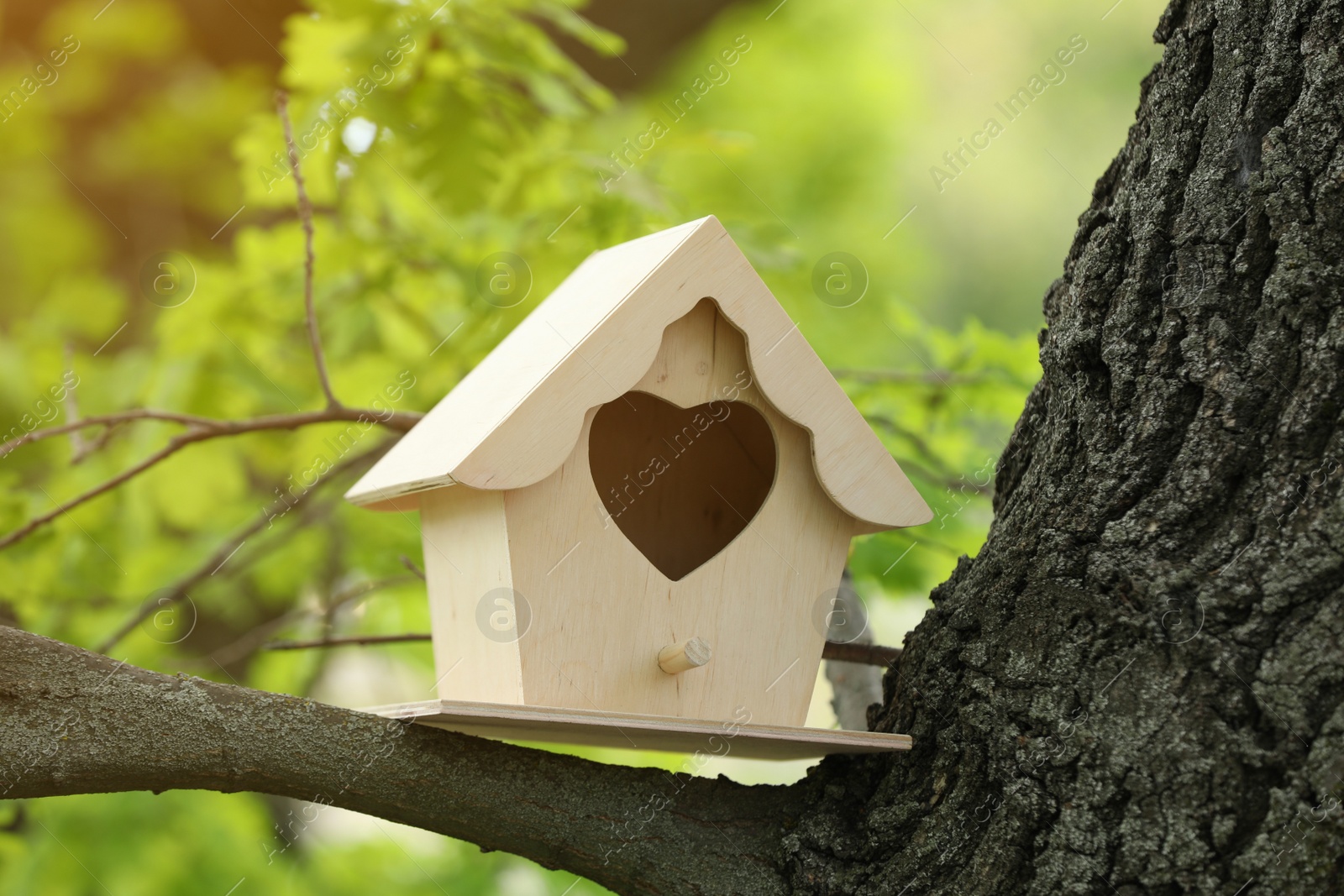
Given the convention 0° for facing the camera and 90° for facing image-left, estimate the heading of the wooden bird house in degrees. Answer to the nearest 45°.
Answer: approximately 315°

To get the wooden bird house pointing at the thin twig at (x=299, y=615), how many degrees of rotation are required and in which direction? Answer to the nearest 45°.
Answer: approximately 180°

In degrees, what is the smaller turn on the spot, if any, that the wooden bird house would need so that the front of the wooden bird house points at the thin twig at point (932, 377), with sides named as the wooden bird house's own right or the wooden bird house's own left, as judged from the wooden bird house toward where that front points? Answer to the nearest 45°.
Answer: approximately 90° to the wooden bird house's own left

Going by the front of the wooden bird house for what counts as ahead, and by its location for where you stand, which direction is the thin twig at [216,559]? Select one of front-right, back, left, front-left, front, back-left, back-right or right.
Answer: back
